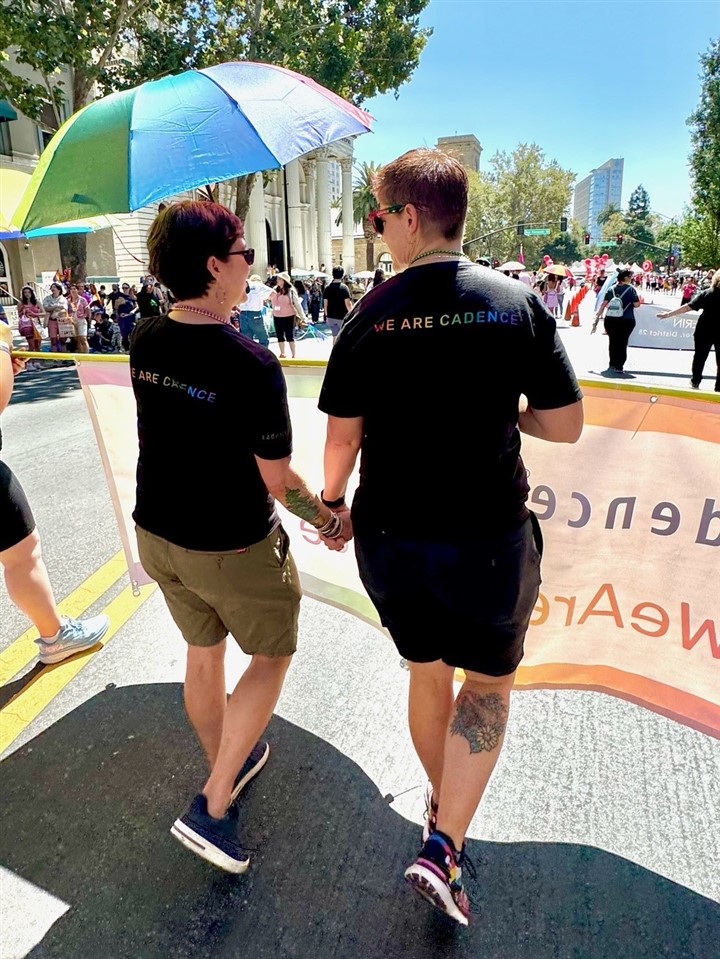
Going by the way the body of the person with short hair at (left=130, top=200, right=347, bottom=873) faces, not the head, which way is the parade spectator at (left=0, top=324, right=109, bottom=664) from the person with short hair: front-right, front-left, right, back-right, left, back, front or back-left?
left

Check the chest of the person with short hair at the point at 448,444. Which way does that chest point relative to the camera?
away from the camera

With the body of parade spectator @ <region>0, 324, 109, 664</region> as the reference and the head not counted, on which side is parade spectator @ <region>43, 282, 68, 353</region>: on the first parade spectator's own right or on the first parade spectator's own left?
on the first parade spectator's own left

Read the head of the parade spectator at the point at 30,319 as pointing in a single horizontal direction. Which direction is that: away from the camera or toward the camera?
toward the camera

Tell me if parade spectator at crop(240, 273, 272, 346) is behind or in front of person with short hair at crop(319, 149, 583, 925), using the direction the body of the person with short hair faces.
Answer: in front

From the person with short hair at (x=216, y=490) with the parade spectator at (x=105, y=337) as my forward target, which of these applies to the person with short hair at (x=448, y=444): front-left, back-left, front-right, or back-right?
back-right

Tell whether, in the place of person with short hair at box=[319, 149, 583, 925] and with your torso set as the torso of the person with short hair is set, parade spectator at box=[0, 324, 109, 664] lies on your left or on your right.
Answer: on your left

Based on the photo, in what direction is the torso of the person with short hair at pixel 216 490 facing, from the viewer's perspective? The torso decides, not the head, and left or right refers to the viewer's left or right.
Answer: facing away from the viewer and to the right of the viewer

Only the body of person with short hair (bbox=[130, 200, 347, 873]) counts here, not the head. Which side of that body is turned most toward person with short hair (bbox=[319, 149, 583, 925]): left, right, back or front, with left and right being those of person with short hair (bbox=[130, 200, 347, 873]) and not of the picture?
right

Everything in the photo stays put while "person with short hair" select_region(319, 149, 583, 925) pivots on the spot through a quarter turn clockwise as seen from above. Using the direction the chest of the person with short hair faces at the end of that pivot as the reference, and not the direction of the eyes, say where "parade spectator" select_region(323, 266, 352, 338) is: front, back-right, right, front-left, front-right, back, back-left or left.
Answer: left
